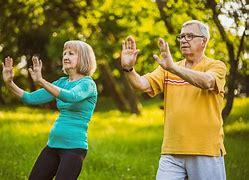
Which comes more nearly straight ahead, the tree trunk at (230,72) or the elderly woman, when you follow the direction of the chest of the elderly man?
the elderly woman

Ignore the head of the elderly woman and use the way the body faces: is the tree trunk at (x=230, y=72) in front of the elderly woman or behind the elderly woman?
behind

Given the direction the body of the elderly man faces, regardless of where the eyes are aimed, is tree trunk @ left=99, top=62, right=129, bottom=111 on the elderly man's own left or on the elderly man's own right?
on the elderly man's own right

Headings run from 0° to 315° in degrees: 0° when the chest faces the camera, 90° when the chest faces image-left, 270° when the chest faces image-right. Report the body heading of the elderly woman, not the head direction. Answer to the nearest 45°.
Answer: approximately 45°

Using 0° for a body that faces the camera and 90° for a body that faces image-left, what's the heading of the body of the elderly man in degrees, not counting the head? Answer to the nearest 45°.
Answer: approximately 45°

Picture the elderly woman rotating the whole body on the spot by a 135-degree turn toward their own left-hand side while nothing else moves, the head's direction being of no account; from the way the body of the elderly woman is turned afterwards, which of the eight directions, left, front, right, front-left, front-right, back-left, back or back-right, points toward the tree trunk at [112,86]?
left
